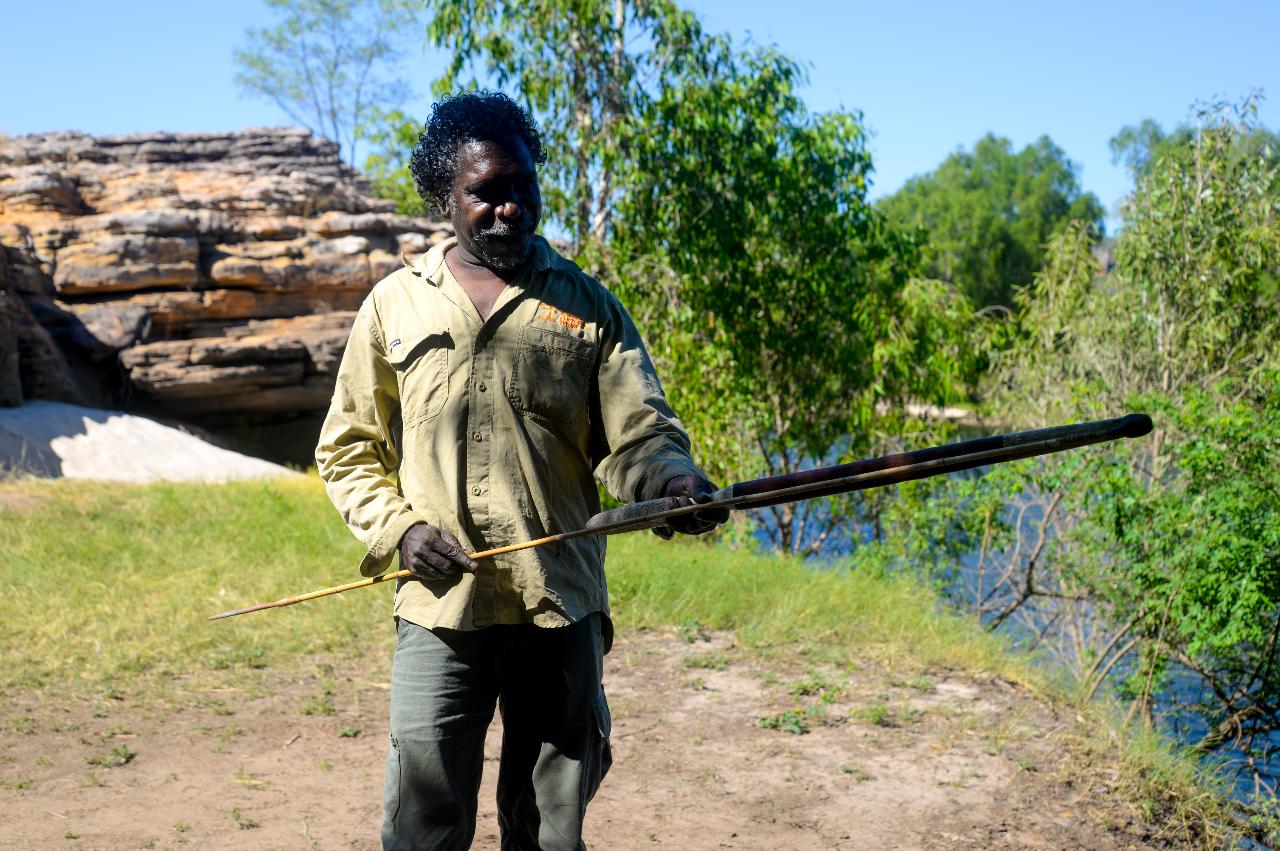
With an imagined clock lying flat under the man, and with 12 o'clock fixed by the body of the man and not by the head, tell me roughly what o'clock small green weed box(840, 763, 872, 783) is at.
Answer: The small green weed is roughly at 7 o'clock from the man.

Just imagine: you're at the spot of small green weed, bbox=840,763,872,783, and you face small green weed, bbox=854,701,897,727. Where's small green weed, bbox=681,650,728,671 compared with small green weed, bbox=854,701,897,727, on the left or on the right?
left

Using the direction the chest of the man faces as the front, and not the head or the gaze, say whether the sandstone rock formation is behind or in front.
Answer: behind

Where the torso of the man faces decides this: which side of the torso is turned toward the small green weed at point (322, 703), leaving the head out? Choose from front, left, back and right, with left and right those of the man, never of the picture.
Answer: back

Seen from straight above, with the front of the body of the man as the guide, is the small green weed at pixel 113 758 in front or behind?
behind

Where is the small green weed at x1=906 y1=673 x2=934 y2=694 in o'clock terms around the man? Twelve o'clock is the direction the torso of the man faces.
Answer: The small green weed is roughly at 7 o'clock from the man.

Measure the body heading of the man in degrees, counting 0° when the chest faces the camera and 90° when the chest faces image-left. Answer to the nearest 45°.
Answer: approximately 0°

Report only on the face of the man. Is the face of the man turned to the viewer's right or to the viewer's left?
to the viewer's right

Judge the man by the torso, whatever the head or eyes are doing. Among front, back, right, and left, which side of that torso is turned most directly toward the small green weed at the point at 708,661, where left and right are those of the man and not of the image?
back

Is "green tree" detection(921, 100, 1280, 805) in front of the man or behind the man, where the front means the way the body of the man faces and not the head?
behind

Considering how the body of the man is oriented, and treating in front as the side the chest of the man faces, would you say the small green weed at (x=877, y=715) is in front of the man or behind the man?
behind
